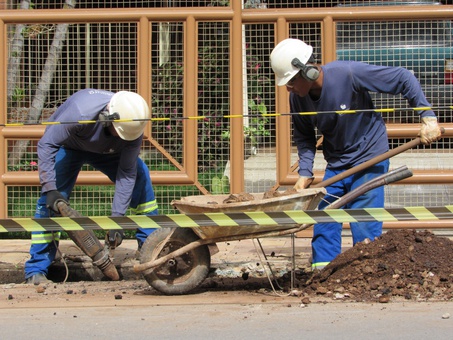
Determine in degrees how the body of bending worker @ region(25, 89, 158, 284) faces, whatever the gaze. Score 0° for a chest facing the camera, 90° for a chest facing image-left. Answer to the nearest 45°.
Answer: approximately 315°

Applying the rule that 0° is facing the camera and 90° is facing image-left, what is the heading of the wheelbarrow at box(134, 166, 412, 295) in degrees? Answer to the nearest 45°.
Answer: approximately 90°

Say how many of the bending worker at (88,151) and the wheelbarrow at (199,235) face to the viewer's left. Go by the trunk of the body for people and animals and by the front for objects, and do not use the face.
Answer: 1

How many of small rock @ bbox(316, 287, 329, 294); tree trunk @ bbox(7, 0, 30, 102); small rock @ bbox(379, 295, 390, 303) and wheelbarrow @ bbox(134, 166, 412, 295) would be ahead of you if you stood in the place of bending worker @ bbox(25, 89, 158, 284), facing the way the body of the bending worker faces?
3

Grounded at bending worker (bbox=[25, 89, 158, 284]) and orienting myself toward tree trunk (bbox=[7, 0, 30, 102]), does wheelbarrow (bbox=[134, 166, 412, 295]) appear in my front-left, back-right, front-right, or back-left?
back-right

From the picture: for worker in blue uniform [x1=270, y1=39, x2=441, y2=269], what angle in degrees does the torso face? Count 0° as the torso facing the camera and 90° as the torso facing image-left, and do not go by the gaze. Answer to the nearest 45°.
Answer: approximately 45°

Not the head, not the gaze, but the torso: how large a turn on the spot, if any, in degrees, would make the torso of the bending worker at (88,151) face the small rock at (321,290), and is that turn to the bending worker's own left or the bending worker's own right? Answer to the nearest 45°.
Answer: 0° — they already face it

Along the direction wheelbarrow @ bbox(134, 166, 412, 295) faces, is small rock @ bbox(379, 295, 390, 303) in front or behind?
behind

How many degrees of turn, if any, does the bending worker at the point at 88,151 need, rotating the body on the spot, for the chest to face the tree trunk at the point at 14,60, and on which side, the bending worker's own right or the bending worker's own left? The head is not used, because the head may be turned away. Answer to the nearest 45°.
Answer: approximately 135° to the bending worker's own left

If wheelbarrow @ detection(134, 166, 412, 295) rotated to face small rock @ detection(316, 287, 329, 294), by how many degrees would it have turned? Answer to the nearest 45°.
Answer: approximately 180°

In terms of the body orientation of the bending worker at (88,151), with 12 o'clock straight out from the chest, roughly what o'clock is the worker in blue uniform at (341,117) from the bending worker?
The worker in blue uniform is roughly at 11 o'clock from the bending worker.

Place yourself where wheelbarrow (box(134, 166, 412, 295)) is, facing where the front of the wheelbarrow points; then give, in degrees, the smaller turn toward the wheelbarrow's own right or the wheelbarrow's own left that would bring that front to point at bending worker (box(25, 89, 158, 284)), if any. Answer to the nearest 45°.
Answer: approximately 45° to the wheelbarrow's own right

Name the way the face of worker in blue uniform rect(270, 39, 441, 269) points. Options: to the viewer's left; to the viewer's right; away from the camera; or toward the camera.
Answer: to the viewer's left
